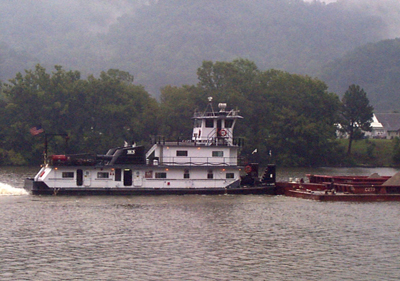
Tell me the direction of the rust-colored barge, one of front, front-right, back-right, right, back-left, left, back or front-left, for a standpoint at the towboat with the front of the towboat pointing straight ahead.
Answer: front

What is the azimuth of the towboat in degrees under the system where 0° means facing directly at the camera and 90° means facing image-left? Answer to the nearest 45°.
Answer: approximately 270°
